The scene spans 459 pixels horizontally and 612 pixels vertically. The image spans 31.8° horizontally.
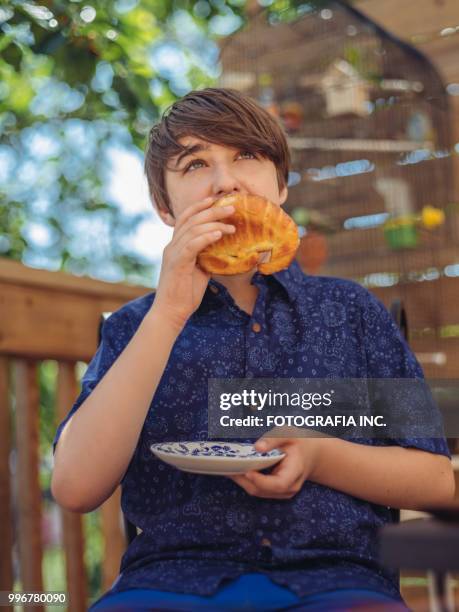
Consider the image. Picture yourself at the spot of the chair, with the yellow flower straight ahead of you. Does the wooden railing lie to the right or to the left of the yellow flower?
left

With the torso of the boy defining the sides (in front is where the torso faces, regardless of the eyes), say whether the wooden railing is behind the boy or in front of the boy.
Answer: behind

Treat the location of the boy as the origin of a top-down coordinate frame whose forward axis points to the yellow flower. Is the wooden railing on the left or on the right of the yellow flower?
left

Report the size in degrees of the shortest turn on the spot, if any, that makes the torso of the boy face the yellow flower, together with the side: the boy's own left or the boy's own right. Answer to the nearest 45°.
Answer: approximately 135° to the boy's own left

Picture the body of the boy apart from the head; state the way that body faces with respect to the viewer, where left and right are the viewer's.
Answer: facing the viewer

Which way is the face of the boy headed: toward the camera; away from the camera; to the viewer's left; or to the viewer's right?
toward the camera
